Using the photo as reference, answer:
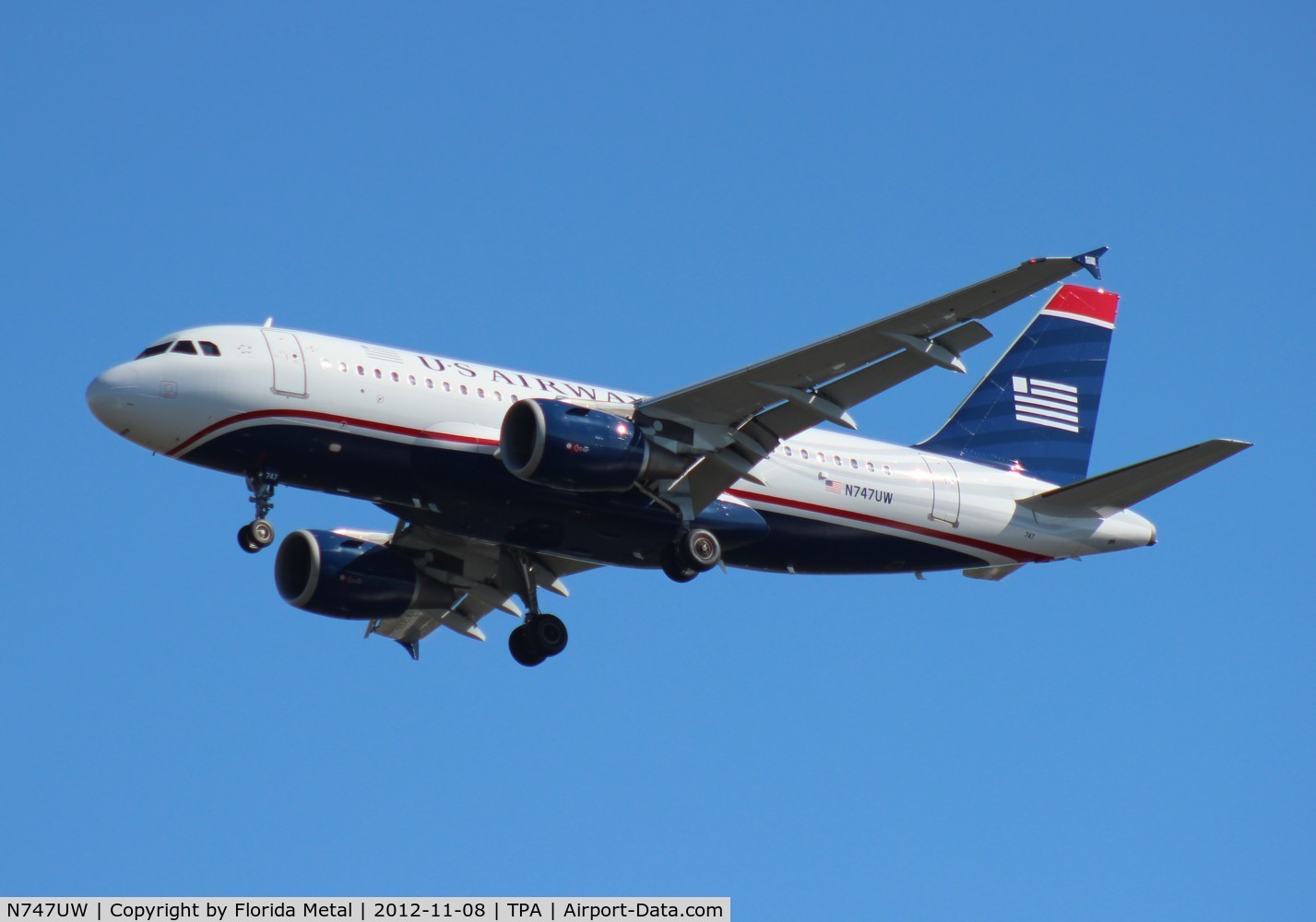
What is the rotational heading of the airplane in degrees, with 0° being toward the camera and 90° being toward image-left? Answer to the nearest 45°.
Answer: approximately 45°
